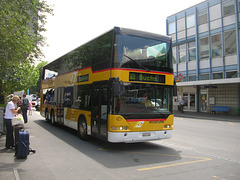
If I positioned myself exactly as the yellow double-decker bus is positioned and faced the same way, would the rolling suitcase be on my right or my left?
on my right

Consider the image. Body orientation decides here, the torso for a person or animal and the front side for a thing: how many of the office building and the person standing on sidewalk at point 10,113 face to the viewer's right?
1

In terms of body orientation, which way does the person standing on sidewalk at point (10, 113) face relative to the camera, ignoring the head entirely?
to the viewer's right

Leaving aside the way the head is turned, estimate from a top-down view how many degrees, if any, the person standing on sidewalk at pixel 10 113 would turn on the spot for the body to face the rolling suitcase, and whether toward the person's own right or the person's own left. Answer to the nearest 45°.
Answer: approximately 90° to the person's own right

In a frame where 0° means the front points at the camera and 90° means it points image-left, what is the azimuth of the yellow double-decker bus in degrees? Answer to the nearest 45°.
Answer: approximately 315°

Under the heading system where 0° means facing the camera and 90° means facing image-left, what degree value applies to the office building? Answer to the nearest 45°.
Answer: approximately 45°

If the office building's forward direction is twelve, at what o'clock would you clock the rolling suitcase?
The rolling suitcase is roughly at 11 o'clock from the office building.

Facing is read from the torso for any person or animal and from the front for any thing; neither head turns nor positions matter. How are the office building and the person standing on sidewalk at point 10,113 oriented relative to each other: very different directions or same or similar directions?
very different directions

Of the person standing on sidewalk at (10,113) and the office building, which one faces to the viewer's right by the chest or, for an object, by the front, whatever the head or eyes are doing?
the person standing on sidewalk

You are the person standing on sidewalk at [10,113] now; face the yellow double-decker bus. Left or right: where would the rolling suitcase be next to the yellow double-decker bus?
right

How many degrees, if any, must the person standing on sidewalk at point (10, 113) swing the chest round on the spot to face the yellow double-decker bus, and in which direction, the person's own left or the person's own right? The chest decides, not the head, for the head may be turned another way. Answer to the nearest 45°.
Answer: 0° — they already face it

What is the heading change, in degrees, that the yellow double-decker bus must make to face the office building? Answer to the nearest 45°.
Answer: approximately 90° to its left

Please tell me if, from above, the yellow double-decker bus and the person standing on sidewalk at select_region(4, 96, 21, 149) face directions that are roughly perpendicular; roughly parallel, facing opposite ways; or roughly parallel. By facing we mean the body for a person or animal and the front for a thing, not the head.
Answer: roughly perpendicular

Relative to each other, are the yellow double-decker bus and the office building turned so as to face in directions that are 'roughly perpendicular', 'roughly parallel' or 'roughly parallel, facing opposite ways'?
roughly perpendicular
